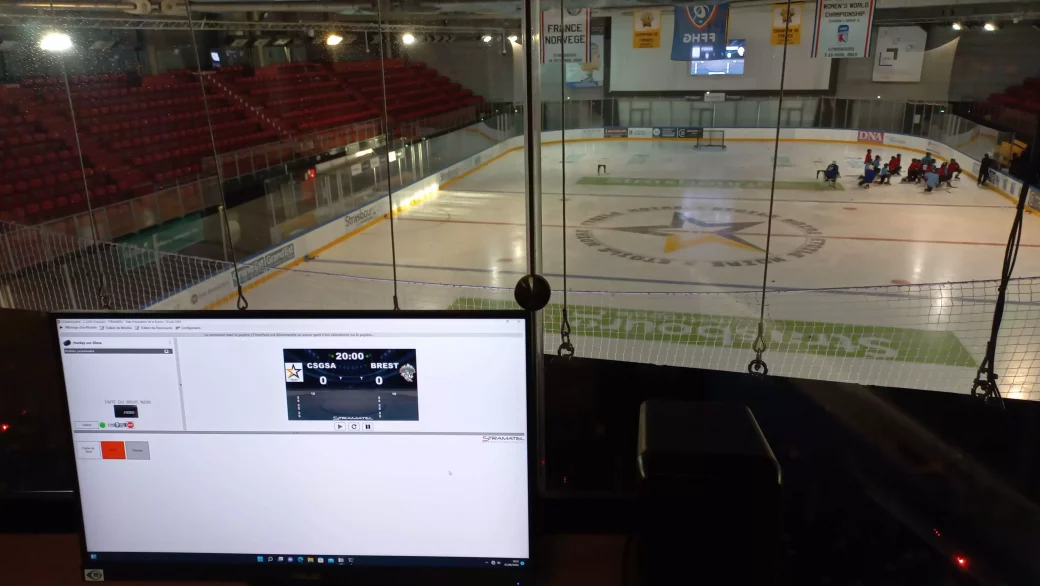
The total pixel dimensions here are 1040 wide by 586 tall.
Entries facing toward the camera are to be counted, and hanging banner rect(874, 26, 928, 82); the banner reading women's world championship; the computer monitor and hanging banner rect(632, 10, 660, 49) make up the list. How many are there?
4

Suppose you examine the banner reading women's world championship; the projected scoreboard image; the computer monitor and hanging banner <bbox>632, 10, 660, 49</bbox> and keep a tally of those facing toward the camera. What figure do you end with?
4

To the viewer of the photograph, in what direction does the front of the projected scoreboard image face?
facing the viewer

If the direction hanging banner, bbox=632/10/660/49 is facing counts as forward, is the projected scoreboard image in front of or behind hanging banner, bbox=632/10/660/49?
behind

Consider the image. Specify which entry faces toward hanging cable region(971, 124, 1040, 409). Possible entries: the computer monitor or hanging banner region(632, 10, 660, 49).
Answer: the hanging banner

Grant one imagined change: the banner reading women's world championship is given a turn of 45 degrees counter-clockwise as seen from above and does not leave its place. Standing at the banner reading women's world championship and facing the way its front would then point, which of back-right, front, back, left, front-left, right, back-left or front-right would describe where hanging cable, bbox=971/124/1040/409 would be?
front-right

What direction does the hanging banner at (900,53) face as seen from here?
toward the camera

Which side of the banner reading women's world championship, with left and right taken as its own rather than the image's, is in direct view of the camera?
front

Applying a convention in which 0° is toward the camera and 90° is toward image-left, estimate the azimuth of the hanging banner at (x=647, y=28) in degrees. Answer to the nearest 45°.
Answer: approximately 0°
